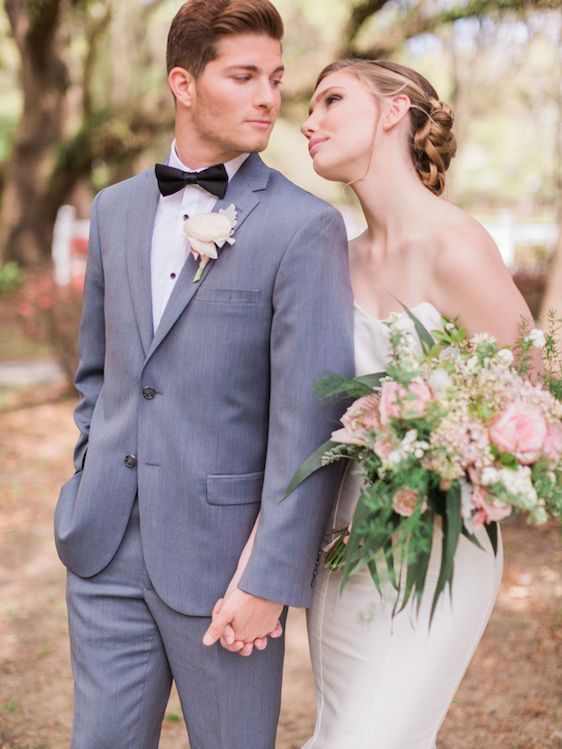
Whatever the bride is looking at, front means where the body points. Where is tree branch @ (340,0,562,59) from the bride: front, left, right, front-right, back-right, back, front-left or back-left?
back-right

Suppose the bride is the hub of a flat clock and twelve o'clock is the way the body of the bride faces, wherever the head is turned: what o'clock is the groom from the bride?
The groom is roughly at 1 o'clock from the bride.

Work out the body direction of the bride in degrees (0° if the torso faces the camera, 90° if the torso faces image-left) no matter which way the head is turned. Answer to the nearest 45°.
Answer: approximately 45°

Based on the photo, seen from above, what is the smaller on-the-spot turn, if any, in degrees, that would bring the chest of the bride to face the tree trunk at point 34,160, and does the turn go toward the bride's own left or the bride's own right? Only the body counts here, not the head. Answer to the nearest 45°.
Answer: approximately 90° to the bride's own right
